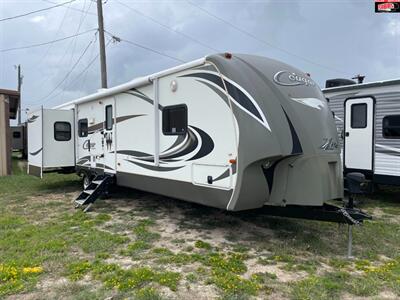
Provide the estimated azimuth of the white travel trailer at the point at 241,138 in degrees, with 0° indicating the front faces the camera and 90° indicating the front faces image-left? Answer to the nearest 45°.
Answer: approximately 315°

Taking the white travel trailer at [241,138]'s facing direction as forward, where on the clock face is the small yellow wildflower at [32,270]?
The small yellow wildflower is roughly at 2 o'clock from the white travel trailer.

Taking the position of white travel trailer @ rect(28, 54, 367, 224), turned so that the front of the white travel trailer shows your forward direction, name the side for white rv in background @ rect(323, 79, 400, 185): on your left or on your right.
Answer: on your left

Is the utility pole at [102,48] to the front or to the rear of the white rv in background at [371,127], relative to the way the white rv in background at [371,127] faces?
to the rear

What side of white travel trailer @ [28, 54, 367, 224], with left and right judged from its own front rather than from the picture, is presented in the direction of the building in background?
back

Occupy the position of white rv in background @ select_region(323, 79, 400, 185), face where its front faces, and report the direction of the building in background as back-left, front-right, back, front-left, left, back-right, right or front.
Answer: back-right

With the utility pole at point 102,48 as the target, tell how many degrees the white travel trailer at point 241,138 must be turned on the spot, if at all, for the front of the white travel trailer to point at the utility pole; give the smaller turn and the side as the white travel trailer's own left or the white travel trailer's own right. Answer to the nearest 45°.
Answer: approximately 180°

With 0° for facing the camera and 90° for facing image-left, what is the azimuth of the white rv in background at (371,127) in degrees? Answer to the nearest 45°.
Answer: approximately 315°
